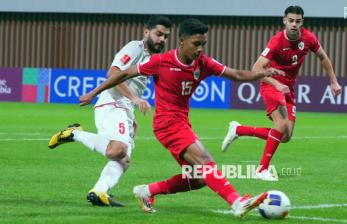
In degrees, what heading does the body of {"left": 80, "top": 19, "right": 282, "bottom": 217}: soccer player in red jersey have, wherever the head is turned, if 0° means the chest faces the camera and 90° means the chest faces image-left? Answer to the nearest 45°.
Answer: approximately 315°

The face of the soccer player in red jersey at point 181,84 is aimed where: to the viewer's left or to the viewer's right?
to the viewer's right

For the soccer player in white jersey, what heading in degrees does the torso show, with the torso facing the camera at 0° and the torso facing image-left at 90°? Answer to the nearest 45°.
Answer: approximately 315°

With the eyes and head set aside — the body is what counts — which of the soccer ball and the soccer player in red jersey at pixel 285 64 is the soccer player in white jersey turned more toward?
the soccer ball
